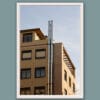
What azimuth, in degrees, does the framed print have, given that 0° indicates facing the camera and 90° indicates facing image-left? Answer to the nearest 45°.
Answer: approximately 0°
